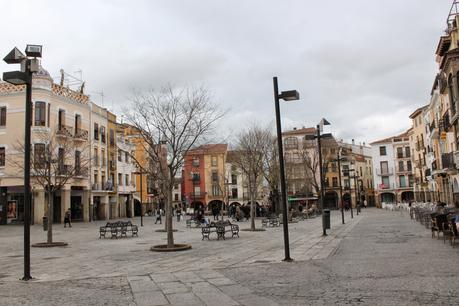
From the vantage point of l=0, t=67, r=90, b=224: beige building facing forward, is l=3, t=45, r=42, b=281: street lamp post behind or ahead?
ahead

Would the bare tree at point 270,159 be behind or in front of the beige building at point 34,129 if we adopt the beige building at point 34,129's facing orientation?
in front
